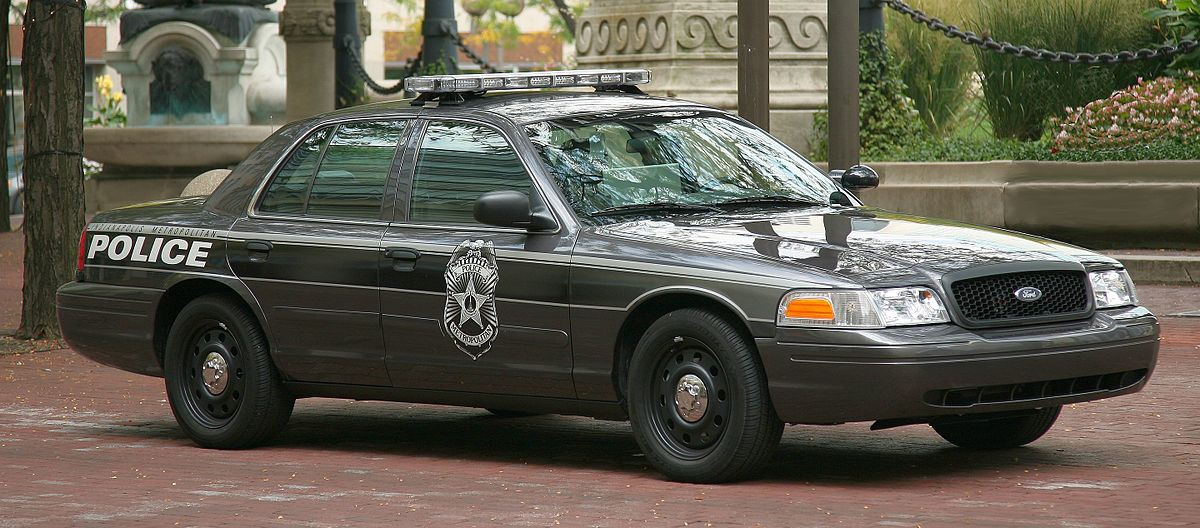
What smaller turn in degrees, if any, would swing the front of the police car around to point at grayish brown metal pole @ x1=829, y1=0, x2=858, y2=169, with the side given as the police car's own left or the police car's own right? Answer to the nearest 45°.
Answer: approximately 135° to the police car's own left

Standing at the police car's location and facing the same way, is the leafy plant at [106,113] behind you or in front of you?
behind

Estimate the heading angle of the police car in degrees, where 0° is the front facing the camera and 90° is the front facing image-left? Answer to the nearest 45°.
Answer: approximately 315°

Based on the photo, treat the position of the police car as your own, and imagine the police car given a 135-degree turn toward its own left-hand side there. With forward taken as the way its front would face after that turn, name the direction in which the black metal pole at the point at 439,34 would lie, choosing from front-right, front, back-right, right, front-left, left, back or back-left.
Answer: front

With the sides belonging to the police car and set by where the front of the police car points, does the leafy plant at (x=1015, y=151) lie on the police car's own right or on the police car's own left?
on the police car's own left

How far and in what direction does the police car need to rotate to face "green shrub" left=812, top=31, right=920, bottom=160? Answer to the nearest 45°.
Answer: approximately 135° to its left

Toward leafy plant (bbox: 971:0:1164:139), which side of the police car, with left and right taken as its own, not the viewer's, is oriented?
left

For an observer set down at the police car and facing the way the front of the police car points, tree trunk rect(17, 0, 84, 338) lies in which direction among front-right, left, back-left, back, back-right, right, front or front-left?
back

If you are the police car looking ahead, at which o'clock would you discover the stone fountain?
The stone fountain is roughly at 7 o'clock from the police car.

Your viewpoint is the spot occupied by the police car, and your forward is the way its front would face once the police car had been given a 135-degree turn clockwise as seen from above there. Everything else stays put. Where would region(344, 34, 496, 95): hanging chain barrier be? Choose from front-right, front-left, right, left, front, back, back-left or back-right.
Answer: right
